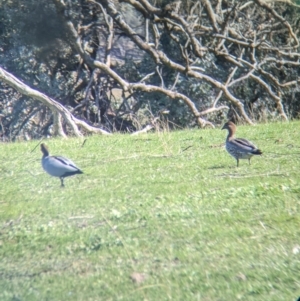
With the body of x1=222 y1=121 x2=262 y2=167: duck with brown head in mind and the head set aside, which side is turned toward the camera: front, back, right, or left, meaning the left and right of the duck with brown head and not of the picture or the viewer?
left

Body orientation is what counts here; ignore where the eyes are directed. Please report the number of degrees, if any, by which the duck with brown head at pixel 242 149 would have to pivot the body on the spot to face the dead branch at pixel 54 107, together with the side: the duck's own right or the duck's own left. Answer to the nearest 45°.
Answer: approximately 45° to the duck's own right
